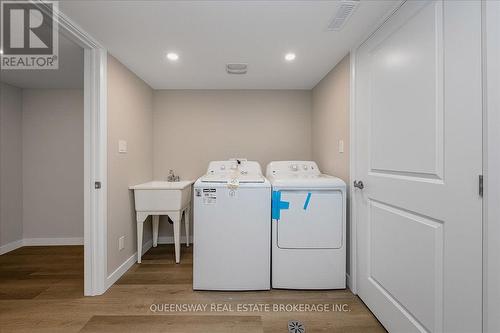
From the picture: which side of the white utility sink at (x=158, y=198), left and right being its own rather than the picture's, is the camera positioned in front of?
front

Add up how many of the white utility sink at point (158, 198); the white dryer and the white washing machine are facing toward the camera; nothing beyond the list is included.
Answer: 3

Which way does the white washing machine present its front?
toward the camera

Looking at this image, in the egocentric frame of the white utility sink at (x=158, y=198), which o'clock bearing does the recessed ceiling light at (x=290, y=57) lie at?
The recessed ceiling light is roughly at 10 o'clock from the white utility sink.

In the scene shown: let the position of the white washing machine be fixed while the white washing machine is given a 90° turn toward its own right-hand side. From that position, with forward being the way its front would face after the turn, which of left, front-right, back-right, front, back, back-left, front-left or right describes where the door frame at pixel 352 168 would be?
back

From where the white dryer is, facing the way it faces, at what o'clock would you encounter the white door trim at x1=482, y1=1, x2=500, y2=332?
The white door trim is roughly at 11 o'clock from the white dryer.

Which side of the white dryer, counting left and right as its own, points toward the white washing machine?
right

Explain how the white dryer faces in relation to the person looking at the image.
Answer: facing the viewer

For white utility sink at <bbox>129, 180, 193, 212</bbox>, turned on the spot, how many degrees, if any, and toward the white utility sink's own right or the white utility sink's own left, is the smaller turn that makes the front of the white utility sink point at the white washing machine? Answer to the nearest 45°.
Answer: approximately 45° to the white utility sink's own left

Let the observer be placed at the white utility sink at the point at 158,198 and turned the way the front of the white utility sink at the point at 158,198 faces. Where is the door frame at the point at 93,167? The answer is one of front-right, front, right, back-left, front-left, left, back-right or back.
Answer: front-right

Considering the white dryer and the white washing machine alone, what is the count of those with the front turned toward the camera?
2

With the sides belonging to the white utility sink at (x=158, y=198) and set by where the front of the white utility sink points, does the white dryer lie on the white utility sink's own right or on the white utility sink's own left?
on the white utility sink's own left

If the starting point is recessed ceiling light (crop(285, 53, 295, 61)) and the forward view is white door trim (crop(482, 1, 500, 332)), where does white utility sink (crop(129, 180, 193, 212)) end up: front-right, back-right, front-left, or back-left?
back-right

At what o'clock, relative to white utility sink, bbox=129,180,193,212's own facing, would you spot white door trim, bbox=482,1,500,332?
The white door trim is roughly at 11 o'clock from the white utility sink.

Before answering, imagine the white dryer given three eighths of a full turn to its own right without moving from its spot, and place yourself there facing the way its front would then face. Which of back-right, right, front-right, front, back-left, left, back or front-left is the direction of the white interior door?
back

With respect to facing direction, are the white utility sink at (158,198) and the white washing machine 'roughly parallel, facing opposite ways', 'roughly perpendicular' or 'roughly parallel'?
roughly parallel
